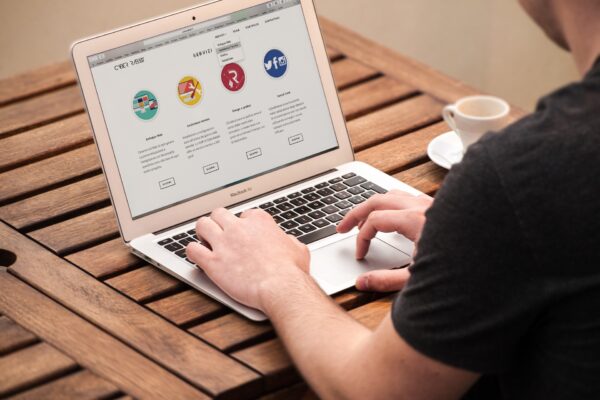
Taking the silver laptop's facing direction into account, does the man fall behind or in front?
in front

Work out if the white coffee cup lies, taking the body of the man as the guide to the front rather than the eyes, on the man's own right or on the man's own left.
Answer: on the man's own right

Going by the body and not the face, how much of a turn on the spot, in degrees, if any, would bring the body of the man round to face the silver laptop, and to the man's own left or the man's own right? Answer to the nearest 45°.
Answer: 0° — they already face it

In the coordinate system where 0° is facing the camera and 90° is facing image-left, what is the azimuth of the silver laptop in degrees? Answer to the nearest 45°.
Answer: approximately 315°

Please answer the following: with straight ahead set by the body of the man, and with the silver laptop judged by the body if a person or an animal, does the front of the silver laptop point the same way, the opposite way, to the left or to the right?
the opposite way

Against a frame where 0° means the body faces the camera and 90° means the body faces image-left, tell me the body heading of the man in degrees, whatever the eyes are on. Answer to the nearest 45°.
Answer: approximately 135°

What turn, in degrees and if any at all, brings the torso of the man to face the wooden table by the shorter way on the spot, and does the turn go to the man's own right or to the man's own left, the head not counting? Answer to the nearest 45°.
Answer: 0° — they already face it

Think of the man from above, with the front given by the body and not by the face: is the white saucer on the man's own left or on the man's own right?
on the man's own right
